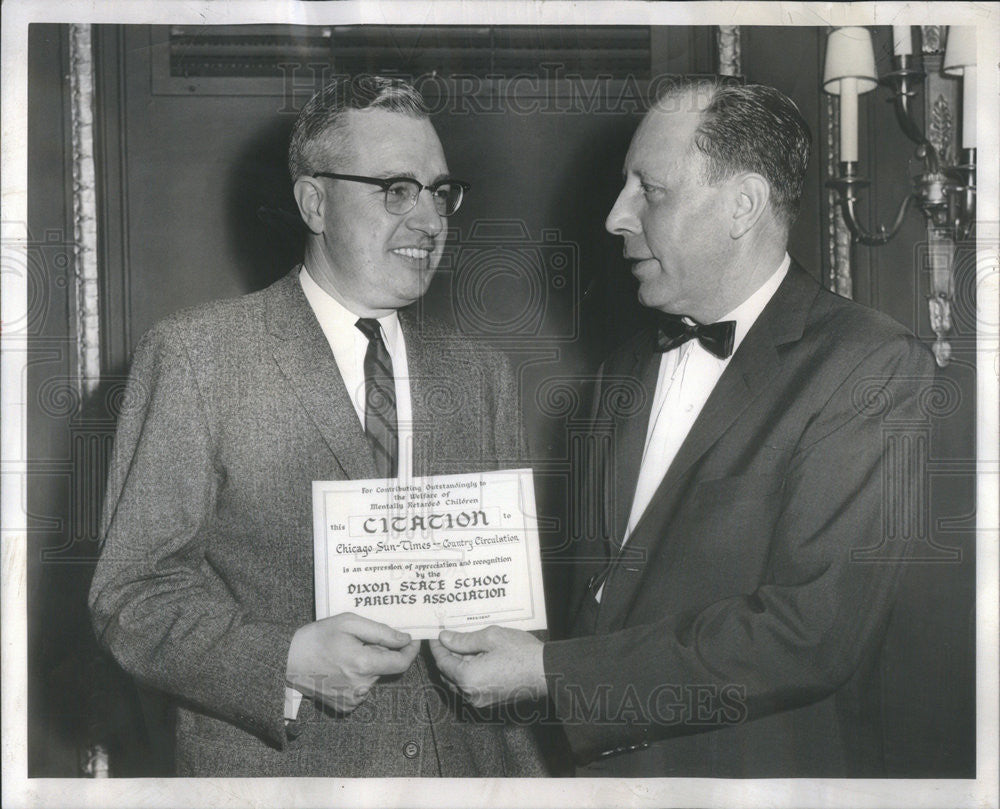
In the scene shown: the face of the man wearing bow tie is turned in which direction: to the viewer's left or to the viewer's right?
to the viewer's left

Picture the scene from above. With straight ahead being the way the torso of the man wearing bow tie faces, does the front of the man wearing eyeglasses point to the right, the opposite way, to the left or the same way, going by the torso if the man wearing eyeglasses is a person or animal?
to the left

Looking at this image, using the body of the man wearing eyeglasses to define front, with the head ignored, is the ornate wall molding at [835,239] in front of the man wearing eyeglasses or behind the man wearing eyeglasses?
behind

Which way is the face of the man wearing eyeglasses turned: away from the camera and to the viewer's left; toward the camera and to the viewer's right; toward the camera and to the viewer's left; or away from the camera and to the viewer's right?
toward the camera and to the viewer's right

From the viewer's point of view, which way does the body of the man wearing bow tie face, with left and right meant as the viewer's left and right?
facing the viewer and to the left of the viewer

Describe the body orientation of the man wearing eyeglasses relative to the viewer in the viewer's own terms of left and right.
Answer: facing the viewer and to the right of the viewer
